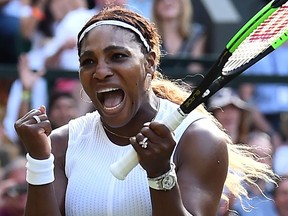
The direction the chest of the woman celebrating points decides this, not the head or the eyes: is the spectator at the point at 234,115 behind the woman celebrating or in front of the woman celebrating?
behind

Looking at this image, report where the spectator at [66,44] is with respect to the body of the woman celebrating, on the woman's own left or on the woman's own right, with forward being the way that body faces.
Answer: on the woman's own right

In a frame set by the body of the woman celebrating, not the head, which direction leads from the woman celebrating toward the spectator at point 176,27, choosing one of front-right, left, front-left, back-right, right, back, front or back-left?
back-right

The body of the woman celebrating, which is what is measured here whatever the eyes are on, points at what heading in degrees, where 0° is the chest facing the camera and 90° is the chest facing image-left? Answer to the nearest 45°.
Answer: approximately 45°
